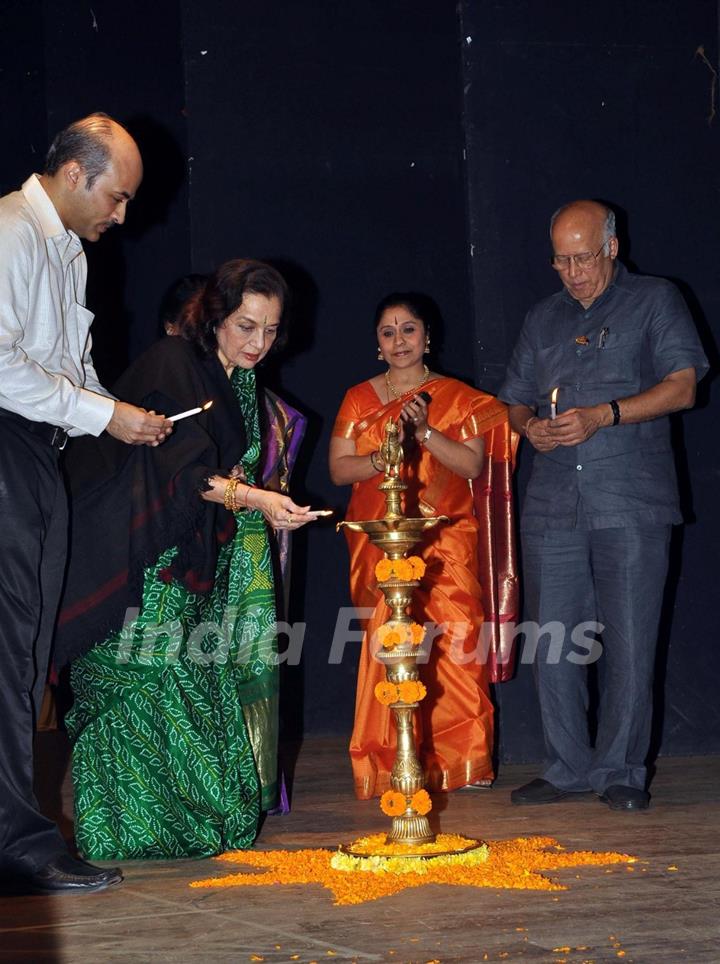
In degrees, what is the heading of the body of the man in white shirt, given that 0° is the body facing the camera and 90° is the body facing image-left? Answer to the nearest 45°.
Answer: approximately 270°

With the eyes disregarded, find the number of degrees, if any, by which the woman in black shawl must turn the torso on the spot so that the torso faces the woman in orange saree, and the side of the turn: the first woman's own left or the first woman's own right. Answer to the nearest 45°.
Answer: approximately 90° to the first woman's own left

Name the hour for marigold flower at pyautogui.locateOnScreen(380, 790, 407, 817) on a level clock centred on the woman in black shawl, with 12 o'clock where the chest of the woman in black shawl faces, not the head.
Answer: The marigold flower is roughly at 12 o'clock from the woman in black shawl.

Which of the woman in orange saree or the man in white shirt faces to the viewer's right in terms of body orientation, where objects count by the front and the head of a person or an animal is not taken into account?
the man in white shirt

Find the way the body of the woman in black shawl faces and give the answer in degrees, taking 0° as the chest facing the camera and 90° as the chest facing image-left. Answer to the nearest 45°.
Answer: approximately 315°

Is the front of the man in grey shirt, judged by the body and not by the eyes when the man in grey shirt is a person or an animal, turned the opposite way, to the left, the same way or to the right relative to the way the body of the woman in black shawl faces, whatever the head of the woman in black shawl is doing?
to the right

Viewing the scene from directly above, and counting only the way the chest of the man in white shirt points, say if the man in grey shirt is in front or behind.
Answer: in front

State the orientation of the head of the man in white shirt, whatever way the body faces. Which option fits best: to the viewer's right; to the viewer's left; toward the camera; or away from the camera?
to the viewer's right

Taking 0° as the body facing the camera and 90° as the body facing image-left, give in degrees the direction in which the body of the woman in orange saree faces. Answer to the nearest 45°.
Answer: approximately 0°
